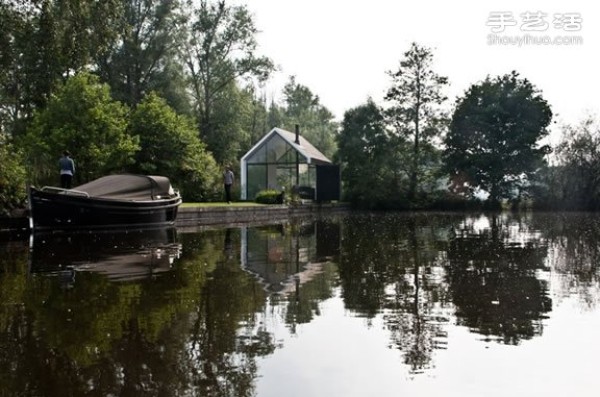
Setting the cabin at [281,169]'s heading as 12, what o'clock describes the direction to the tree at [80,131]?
The tree is roughly at 1 o'clock from the cabin.

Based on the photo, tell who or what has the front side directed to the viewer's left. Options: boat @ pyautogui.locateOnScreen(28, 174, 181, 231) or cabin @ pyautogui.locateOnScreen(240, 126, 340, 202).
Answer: the boat

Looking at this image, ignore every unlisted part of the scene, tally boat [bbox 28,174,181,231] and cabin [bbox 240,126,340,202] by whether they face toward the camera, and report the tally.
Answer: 1

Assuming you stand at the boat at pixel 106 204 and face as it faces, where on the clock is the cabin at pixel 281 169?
The cabin is roughly at 4 o'clock from the boat.

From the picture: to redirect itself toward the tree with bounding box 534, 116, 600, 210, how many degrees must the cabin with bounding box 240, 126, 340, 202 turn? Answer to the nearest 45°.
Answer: approximately 90° to its left

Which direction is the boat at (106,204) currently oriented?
to the viewer's left

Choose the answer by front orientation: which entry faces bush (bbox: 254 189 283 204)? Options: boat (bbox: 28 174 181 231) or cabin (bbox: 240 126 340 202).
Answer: the cabin

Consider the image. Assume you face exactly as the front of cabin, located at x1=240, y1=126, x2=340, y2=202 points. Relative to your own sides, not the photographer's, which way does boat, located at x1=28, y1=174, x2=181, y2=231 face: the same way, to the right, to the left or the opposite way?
to the right

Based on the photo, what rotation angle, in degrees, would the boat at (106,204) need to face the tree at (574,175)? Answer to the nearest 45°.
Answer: approximately 135° to its right

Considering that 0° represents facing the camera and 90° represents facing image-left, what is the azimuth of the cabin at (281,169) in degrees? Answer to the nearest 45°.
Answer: approximately 0°

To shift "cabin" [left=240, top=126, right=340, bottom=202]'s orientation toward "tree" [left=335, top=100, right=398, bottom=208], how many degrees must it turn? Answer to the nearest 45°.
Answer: approximately 135° to its left
